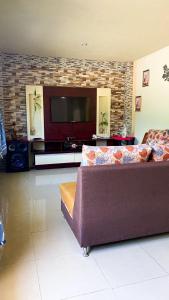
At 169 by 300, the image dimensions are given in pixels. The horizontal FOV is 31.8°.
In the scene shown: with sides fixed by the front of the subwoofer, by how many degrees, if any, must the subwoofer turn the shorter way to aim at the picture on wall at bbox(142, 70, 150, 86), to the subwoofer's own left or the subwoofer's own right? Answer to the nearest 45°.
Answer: approximately 90° to the subwoofer's own left

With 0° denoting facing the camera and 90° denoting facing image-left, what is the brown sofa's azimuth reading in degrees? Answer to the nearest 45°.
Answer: approximately 135°

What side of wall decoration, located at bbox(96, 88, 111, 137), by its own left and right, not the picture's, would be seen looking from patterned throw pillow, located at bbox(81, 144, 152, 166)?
front

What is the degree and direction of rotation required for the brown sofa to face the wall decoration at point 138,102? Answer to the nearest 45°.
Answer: approximately 45° to its right

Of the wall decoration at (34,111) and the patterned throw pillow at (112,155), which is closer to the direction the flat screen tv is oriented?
the patterned throw pillow

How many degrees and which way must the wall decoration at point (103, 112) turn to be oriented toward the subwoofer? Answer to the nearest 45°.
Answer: approximately 45° to its right

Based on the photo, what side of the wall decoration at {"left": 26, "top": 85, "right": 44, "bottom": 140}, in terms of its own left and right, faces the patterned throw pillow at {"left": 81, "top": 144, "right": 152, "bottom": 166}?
front

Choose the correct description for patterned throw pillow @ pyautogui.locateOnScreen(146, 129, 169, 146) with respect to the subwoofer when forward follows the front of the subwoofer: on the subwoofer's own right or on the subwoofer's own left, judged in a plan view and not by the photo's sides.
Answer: on the subwoofer's own left

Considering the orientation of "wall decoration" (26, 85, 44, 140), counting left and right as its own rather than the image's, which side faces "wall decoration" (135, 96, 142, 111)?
left

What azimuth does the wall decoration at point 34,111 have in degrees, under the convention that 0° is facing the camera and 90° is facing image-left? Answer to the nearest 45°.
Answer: approximately 0°

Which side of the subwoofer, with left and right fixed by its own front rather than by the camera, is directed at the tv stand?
left
